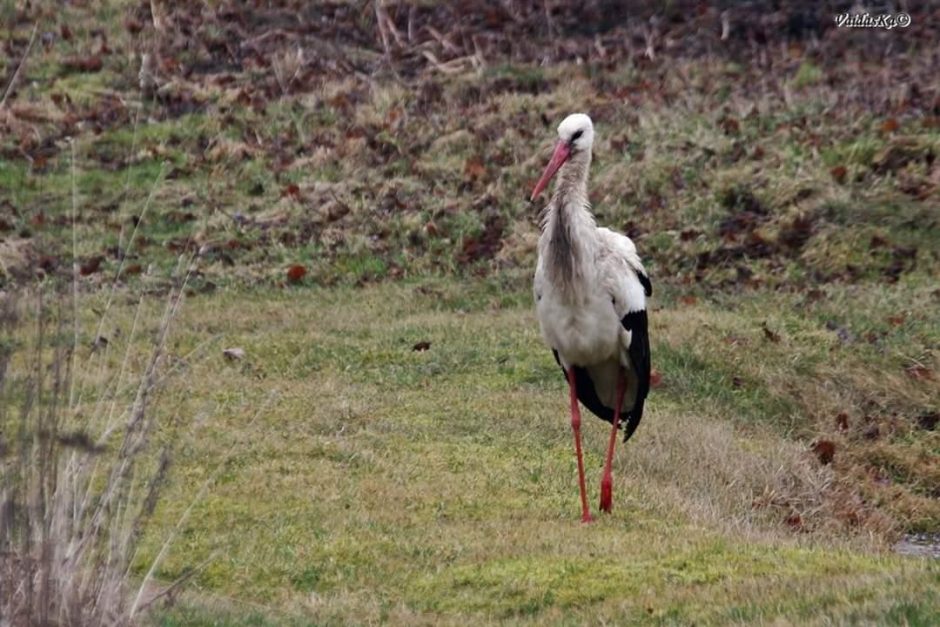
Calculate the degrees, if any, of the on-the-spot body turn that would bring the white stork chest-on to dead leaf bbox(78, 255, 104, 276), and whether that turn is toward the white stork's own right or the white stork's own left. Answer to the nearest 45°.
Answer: approximately 90° to the white stork's own right

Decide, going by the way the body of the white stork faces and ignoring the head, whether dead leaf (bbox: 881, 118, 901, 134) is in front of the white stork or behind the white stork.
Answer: behind

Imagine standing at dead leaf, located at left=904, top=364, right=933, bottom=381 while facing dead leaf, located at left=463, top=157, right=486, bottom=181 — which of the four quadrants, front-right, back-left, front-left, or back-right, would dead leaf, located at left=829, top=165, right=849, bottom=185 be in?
front-right

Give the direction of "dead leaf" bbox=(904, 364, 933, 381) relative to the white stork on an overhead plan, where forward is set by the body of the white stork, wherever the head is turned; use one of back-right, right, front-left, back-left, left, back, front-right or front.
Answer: back

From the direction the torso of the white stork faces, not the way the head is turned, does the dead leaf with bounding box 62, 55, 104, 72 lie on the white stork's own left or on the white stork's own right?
on the white stork's own right

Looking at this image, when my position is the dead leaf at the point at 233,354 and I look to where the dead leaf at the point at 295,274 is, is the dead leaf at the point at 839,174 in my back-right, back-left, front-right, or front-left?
front-right

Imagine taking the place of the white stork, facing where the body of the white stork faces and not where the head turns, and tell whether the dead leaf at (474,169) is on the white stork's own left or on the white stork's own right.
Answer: on the white stork's own right

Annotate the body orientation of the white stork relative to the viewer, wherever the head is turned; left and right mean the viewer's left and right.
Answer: facing the viewer and to the left of the viewer

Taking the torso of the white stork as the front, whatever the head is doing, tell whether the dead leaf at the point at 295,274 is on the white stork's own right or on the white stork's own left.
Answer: on the white stork's own right

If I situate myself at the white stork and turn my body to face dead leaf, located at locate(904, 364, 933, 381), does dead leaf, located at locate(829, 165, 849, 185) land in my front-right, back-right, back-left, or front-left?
front-left
